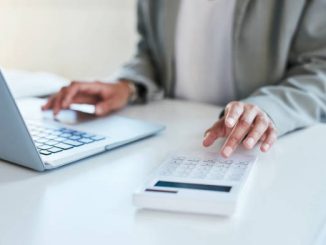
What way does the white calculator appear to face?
away from the camera

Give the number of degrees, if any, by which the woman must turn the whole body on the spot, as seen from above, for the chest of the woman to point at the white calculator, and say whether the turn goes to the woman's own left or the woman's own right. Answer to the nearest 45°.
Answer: approximately 45° to the woman's own left

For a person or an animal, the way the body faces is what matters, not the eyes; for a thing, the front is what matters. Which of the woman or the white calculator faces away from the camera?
the white calculator

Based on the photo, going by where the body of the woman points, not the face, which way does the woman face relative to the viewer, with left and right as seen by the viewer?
facing the viewer and to the left of the viewer

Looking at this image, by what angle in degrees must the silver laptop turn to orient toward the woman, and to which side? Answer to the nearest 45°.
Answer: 0° — it already faces them

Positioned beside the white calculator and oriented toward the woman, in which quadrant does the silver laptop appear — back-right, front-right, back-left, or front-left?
front-left

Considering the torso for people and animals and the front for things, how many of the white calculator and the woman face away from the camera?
1

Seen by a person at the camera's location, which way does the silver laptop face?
facing away from the viewer and to the right of the viewer

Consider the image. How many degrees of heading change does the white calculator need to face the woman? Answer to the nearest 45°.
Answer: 0° — it already faces them
